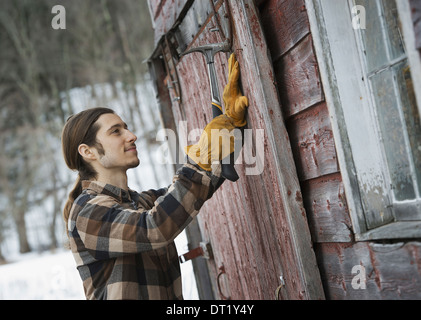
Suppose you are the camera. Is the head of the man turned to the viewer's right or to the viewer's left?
to the viewer's right

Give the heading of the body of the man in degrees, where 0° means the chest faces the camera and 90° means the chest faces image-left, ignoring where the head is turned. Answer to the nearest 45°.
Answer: approximately 270°
